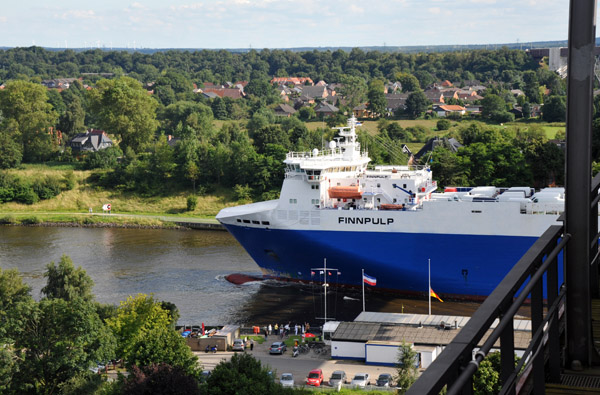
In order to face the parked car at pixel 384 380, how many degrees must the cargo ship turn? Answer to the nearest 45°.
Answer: approximately 90° to its left

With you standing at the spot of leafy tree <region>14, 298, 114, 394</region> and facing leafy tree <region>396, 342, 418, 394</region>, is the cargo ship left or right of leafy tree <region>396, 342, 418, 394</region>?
left

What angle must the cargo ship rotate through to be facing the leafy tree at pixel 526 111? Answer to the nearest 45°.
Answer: approximately 90° to its right

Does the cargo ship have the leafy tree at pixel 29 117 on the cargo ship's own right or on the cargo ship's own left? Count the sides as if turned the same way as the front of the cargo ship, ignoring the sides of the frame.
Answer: on the cargo ship's own right

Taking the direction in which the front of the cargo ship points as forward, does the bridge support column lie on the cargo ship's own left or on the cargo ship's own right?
on the cargo ship's own left

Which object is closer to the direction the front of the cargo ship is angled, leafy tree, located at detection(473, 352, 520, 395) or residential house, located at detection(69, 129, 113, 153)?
the residential house

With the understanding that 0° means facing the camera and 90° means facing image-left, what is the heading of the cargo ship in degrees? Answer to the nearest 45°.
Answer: approximately 90°

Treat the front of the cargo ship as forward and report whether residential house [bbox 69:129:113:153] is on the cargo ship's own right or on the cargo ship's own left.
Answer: on the cargo ship's own right

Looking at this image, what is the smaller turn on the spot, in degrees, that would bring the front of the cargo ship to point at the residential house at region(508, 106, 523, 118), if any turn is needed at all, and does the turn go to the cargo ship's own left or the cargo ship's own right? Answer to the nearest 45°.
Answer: approximately 90° to the cargo ship's own right

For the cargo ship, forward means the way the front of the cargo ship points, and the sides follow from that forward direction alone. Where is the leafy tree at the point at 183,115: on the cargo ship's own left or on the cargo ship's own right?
on the cargo ship's own right

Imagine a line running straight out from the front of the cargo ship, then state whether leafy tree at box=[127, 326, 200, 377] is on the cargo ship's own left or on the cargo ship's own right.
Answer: on the cargo ship's own left

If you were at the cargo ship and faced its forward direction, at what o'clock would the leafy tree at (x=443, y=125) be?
The leafy tree is roughly at 3 o'clock from the cargo ship.

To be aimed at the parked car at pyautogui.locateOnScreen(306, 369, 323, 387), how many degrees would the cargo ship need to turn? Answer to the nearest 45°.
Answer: approximately 90° to its left

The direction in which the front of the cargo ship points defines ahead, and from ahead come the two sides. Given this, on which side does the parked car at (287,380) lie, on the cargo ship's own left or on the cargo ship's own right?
on the cargo ship's own left

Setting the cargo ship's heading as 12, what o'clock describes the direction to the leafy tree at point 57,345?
The leafy tree is roughly at 10 o'clock from the cargo ship.

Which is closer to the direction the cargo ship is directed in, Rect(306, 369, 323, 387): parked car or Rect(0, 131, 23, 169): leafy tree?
the leafy tree

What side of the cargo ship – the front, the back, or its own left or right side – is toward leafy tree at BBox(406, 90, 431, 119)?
right

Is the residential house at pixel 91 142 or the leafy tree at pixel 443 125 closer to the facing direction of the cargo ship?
the residential house
